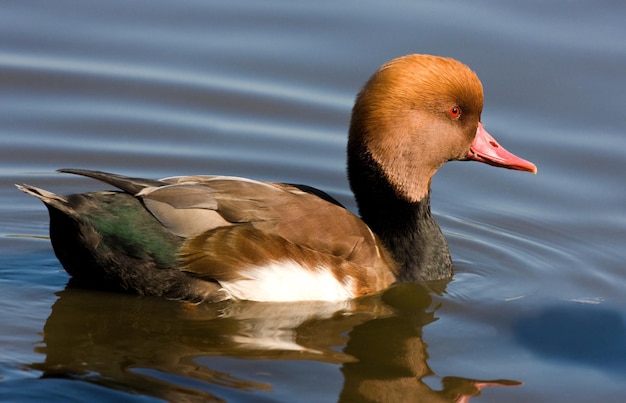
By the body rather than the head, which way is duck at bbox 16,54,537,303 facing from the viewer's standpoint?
to the viewer's right
